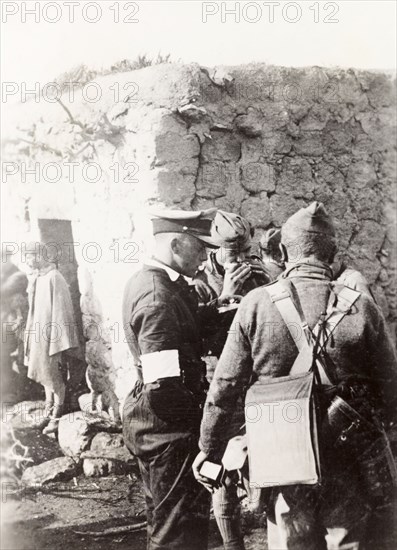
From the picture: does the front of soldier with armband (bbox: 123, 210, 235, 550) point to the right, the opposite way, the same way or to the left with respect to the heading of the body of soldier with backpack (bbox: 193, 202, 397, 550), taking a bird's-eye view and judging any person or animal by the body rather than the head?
to the right

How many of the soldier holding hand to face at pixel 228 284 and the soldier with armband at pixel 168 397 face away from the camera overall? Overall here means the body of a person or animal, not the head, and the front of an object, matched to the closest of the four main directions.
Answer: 0

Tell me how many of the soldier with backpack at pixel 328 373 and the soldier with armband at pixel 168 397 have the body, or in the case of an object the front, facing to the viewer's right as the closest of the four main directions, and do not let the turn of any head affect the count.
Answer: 1

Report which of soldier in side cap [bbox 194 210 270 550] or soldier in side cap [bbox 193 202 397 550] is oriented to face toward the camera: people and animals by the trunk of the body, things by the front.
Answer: soldier in side cap [bbox 194 210 270 550]

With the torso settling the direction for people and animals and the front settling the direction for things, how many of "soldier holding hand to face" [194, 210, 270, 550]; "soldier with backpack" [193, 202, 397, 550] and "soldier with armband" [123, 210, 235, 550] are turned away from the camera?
1

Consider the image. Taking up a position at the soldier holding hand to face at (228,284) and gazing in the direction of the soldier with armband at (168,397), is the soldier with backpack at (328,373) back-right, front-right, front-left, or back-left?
front-left

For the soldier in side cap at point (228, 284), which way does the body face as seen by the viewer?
toward the camera

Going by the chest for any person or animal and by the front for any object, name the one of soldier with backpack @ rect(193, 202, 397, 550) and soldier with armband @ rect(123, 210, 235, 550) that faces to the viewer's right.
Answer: soldier with armband @ rect(123, 210, 235, 550)

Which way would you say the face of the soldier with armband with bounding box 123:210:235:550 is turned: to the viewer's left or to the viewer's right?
to the viewer's right

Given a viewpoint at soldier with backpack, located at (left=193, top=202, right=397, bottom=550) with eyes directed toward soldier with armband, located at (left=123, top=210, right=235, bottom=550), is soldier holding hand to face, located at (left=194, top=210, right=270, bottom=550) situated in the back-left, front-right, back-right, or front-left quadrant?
front-right

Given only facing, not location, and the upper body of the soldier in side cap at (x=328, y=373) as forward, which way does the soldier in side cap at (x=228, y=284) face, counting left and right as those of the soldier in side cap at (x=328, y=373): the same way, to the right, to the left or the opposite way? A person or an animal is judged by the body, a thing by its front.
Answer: the opposite way

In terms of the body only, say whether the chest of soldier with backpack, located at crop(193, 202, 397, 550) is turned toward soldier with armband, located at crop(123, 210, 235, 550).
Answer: no

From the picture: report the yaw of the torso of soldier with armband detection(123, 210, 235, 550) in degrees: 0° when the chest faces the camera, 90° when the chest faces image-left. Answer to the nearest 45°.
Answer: approximately 270°

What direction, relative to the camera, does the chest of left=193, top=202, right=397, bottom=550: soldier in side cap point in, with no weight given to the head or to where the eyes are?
away from the camera

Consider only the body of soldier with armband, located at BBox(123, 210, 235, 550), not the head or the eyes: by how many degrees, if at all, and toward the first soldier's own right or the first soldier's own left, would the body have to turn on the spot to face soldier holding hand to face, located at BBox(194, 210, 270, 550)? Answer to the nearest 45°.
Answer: approximately 45° to the first soldier's own left
